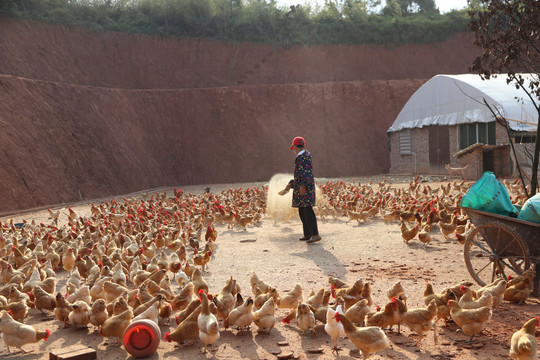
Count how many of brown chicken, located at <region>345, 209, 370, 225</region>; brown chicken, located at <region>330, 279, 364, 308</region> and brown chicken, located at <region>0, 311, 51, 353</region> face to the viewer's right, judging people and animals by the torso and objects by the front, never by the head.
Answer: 2

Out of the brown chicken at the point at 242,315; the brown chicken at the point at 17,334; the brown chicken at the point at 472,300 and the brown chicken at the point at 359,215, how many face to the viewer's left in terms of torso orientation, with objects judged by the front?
2

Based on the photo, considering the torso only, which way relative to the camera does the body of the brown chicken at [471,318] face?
to the viewer's left

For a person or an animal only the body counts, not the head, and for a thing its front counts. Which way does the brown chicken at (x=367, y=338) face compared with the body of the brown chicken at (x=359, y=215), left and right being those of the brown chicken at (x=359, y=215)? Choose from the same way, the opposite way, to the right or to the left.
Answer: the opposite way

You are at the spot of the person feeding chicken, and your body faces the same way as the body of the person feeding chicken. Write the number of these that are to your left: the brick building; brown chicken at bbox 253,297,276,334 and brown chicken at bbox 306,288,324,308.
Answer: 2

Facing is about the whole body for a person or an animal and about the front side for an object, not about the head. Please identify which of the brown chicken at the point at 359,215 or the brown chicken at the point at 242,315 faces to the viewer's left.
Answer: the brown chicken at the point at 242,315

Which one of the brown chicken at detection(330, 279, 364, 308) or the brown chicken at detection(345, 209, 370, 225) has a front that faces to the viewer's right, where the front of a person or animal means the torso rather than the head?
the brown chicken at detection(345, 209, 370, 225)

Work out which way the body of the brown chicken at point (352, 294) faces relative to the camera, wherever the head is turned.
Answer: to the viewer's left

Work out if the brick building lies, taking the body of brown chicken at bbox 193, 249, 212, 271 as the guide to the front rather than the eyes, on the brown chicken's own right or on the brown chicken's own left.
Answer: on the brown chicken's own left

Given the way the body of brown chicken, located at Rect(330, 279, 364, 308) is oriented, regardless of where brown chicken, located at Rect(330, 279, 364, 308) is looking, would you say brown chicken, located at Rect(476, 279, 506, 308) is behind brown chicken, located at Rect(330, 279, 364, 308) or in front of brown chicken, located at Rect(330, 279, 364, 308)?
behind
